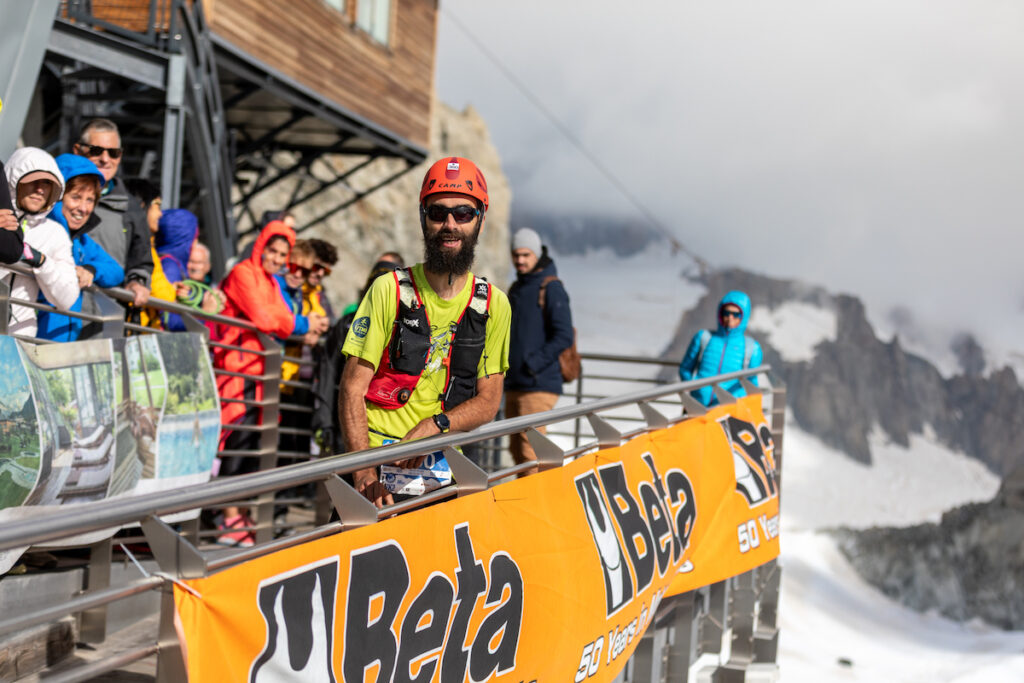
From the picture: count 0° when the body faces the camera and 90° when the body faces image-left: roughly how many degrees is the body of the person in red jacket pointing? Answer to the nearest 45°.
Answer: approximately 270°

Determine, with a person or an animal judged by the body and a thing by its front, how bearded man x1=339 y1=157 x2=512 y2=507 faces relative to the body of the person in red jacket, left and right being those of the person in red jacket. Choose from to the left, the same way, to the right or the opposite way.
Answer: to the right

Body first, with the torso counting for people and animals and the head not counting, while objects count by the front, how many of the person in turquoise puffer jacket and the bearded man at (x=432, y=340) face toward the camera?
2

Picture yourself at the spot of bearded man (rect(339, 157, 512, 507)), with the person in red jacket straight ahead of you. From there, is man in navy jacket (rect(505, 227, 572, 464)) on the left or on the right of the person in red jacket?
right

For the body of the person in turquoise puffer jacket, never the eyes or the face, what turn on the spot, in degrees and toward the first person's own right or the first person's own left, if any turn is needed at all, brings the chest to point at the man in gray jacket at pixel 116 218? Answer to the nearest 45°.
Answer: approximately 45° to the first person's own right

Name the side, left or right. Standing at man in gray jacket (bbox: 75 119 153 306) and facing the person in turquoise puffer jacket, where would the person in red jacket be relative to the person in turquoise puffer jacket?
left

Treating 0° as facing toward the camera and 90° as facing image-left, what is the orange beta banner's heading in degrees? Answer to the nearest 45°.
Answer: approximately 315°

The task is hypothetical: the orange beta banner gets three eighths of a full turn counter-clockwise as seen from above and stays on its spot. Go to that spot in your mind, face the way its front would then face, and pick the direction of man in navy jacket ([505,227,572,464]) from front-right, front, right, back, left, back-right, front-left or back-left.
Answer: front
